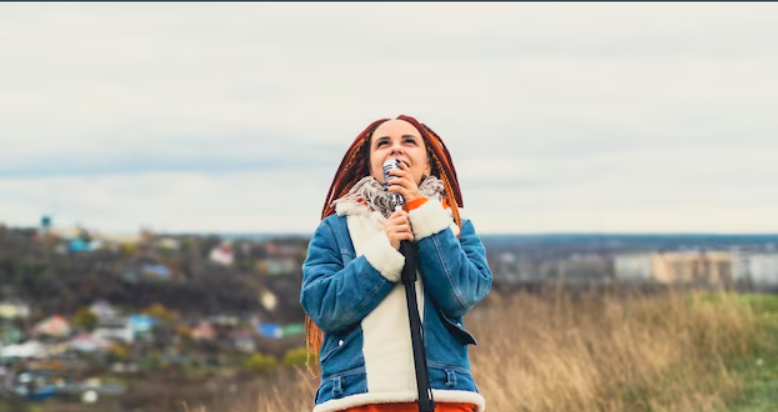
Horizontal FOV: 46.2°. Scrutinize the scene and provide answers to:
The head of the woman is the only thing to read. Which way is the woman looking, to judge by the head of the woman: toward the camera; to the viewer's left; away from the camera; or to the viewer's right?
toward the camera

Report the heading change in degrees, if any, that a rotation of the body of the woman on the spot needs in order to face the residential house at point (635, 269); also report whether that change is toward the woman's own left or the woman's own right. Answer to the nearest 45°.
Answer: approximately 180°

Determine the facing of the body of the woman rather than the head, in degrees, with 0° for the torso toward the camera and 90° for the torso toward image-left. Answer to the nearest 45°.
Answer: approximately 0°

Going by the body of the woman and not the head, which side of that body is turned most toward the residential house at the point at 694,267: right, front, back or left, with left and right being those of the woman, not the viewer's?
back
